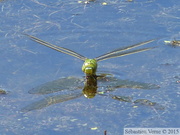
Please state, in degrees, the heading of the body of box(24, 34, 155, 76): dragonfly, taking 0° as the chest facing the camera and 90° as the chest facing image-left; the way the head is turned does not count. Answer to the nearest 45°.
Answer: approximately 0°
